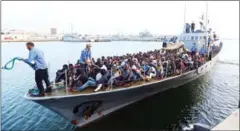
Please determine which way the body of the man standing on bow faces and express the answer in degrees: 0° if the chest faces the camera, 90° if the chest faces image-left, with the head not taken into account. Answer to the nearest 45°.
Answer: approximately 90°

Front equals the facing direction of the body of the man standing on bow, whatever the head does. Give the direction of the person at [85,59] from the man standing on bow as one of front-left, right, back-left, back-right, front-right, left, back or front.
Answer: back-right

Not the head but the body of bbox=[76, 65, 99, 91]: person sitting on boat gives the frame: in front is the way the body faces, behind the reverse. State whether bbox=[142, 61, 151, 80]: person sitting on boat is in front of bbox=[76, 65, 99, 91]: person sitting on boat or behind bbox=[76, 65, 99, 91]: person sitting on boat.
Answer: behind

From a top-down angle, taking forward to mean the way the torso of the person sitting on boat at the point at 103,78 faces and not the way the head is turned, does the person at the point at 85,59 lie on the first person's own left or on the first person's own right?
on the first person's own right

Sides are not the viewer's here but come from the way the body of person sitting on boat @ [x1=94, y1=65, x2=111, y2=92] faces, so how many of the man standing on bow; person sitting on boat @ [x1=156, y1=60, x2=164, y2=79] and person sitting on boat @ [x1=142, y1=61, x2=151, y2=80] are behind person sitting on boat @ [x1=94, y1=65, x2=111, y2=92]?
2

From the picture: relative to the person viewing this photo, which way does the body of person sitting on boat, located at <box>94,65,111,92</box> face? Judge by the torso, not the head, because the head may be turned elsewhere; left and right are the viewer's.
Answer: facing the viewer and to the left of the viewer
